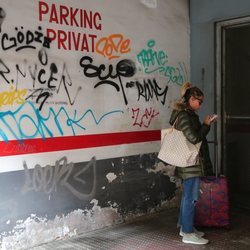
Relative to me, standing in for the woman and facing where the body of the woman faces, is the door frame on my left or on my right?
on my left

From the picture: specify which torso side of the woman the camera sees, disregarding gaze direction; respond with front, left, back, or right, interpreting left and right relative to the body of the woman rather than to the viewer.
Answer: right
